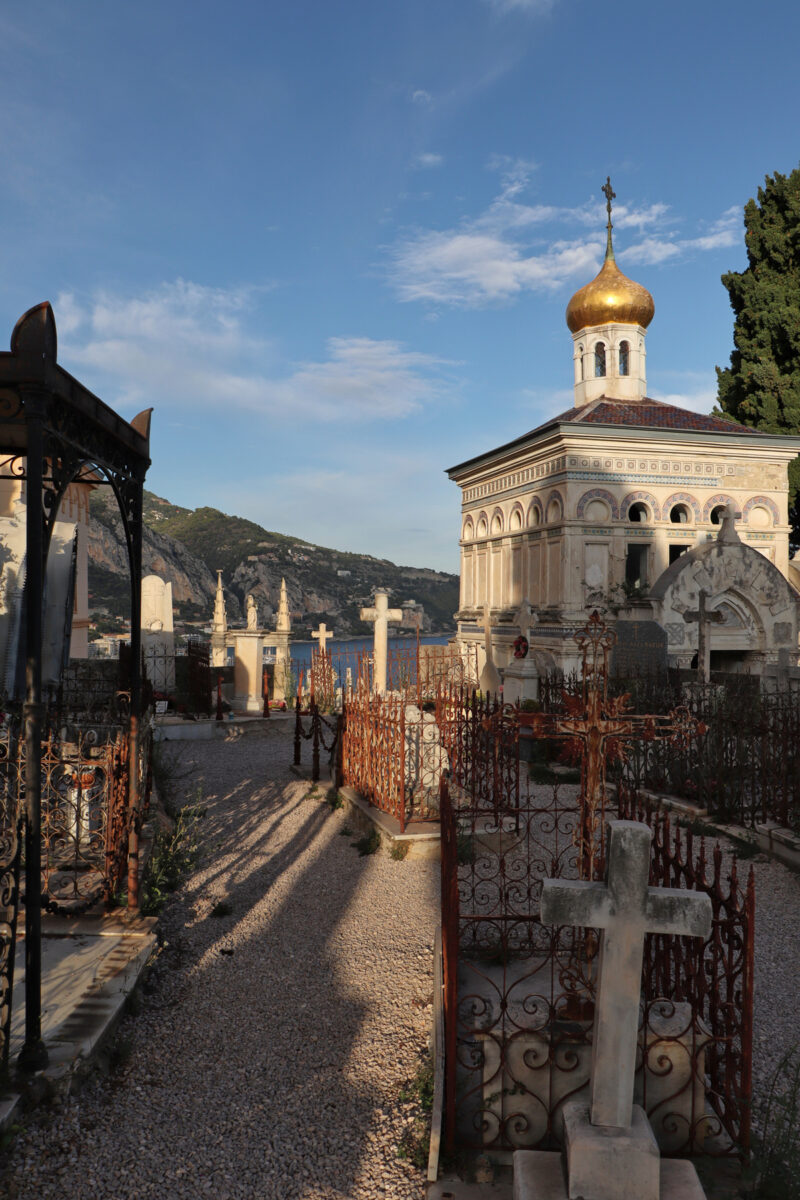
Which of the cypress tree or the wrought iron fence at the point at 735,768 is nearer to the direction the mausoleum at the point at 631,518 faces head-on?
the wrought iron fence

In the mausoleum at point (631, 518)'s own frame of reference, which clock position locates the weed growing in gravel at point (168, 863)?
The weed growing in gravel is roughly at 2 o'clock from the mausoleum.

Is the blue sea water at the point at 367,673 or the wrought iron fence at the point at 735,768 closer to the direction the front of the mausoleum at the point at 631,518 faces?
the wrought iron fence

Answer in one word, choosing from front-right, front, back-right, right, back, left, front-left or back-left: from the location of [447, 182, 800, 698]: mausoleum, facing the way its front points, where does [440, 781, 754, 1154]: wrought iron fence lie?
front-right

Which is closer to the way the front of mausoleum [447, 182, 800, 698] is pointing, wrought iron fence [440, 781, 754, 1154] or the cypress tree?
the wrought iron fence

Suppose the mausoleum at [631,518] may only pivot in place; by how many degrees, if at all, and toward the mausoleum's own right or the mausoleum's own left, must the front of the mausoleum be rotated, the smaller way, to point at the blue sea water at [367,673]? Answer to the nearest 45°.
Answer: approximately 180°

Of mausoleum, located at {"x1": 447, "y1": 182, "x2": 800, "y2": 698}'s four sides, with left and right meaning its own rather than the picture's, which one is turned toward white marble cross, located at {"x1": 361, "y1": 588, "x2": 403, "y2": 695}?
right

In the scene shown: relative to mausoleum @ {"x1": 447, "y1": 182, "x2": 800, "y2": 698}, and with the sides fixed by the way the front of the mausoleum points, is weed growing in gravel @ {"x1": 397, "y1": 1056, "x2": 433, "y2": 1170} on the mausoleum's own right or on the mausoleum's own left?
on the mausoleum's own right

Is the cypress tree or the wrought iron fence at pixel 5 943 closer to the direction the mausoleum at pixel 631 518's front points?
the wrought iron fence

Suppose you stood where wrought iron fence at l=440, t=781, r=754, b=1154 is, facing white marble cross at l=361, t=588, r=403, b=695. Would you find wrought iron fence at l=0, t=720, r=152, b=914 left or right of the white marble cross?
left

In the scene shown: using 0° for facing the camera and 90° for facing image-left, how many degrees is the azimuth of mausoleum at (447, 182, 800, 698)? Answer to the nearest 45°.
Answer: approximately 315°

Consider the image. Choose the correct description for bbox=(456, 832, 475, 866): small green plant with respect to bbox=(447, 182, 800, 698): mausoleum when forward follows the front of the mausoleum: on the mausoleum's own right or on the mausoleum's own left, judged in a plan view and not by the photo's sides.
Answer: on the mausoleum's own right

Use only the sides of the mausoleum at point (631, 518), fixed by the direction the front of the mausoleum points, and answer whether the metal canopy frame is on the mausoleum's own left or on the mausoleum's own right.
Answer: on the mausoleum's own right

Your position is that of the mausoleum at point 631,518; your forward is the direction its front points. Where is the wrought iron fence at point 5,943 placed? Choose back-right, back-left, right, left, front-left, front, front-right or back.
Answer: front-right
